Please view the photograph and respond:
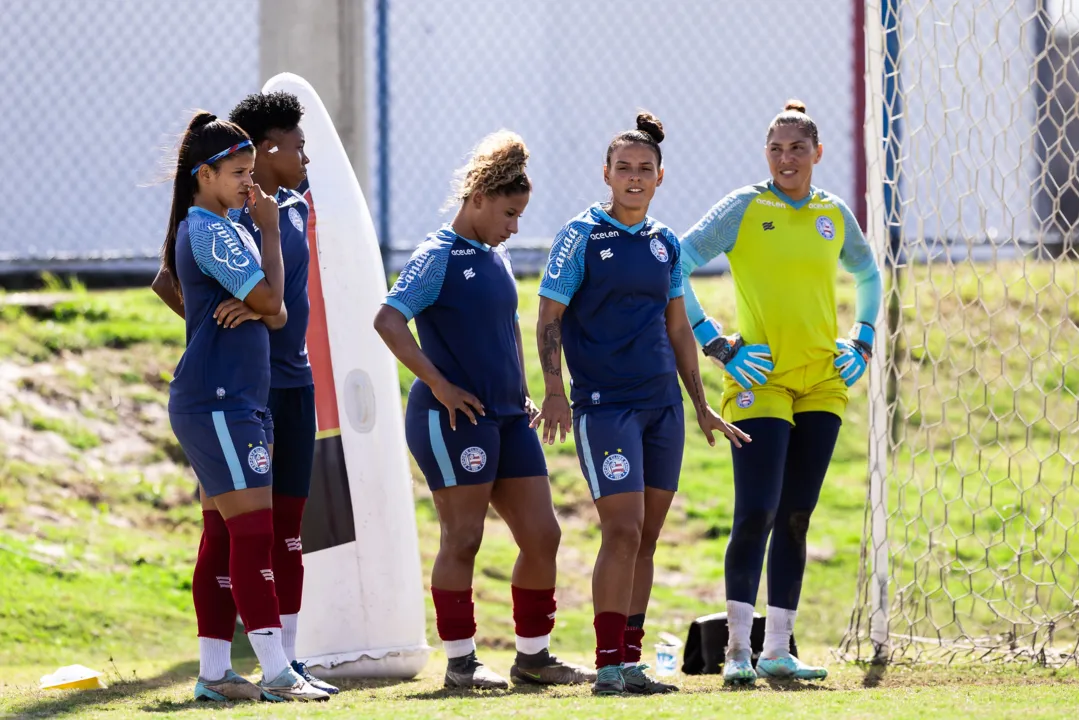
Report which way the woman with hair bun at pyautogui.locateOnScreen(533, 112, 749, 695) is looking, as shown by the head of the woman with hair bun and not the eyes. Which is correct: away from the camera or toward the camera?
toward the camera

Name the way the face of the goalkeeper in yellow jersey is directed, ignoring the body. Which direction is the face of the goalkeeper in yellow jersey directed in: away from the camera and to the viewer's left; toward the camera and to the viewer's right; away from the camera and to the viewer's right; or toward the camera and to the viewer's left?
toward the camera and to the viewer's left

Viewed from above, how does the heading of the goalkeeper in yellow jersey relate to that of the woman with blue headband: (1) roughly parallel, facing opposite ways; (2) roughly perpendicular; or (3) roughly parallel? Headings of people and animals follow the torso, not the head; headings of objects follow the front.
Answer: roughly perpendicular

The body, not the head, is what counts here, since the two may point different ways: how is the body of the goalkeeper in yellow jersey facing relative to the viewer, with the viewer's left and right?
facing the viewer

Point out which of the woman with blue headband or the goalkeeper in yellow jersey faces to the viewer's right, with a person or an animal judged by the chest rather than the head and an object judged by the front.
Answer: the woman with blue headband

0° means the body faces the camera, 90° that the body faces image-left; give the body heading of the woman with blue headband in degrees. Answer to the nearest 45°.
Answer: approximately 270°

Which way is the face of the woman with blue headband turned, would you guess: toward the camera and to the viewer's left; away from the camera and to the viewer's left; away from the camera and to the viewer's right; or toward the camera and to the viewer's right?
toward the camera and to the viewer's right

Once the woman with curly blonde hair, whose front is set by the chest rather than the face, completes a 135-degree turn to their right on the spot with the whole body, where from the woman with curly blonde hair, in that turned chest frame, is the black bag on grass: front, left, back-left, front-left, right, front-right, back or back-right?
back-right
